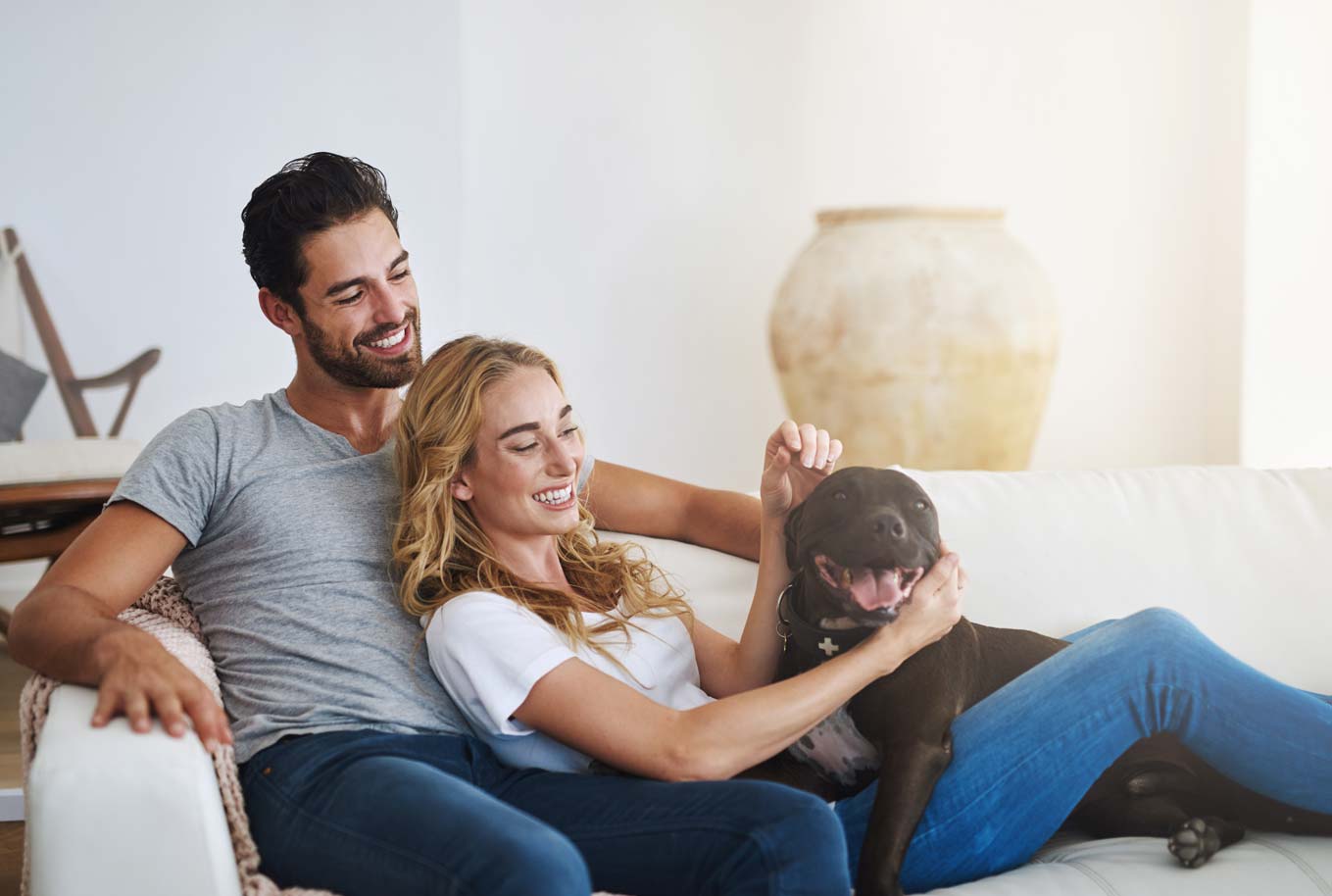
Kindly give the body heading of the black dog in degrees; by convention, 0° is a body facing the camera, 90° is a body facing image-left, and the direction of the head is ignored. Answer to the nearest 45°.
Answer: approximately 45°

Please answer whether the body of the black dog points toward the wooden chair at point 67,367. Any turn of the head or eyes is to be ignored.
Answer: no

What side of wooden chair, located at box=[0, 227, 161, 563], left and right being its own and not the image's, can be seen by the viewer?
right

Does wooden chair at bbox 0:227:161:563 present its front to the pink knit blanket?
no

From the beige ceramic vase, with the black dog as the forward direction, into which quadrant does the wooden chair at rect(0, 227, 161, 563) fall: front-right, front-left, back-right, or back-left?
front-right

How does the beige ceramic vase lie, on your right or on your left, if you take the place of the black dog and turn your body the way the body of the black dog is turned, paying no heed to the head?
on your right

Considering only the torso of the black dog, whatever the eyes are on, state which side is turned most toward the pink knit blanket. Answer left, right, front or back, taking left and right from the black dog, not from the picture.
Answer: front

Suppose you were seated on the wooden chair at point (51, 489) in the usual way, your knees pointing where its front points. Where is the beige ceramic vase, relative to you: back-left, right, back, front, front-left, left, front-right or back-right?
front

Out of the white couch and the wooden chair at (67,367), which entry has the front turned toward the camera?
the white couch

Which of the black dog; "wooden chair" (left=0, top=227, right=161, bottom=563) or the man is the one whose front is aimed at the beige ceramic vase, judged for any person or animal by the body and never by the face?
the wooden chair

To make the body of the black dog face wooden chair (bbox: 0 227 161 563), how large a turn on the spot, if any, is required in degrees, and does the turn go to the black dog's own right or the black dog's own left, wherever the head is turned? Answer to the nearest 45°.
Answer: approximately 90° to the black dog's own right

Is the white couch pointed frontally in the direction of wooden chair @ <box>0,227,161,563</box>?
no

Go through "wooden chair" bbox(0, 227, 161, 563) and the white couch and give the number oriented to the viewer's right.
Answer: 1

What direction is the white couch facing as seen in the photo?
toward the camera

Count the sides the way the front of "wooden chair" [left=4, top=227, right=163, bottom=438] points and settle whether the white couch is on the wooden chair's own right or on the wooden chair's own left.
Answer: on the wooden chair's own right

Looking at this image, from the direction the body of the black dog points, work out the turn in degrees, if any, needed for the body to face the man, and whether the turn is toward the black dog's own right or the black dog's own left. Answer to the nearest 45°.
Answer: approximately 45° to the black dog's own right

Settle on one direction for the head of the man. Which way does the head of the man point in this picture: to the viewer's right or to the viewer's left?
to the viewer's right
